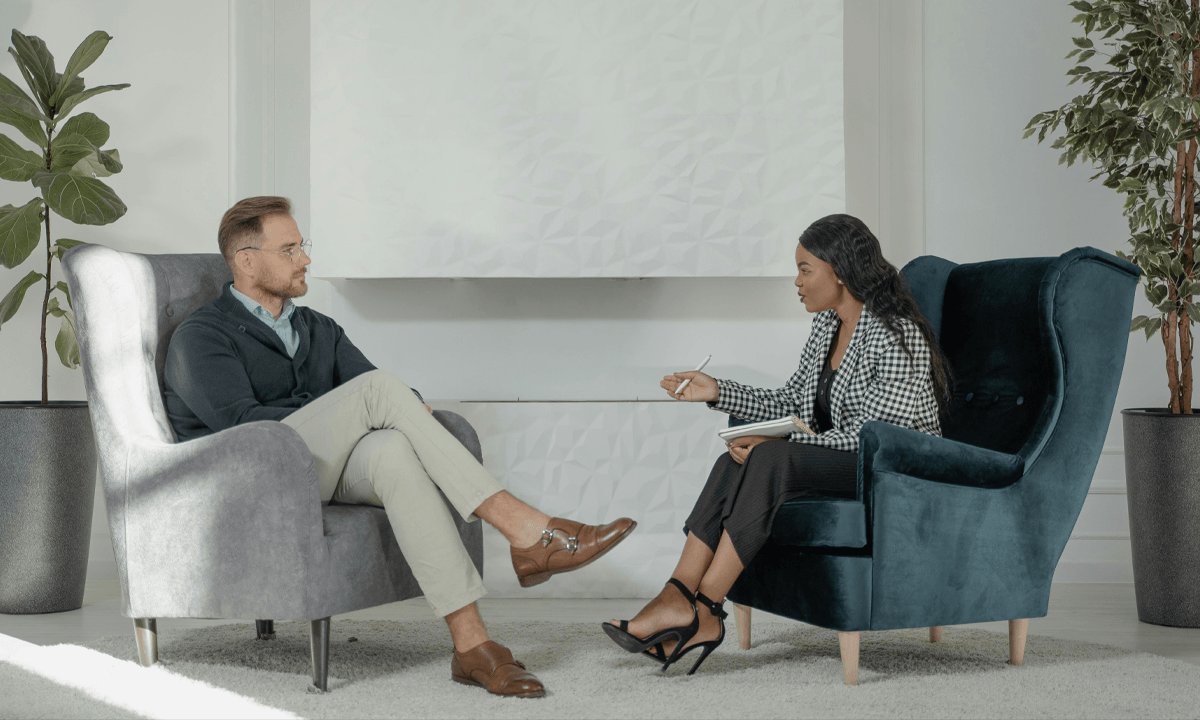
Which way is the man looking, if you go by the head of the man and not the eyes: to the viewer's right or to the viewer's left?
to the viewer's right

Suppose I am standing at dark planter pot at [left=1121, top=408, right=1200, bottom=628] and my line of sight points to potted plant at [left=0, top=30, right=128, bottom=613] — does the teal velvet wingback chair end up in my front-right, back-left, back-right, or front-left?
front-left

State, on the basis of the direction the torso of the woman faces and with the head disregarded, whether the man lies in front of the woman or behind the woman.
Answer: in front

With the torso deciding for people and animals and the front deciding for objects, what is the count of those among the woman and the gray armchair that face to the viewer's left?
1

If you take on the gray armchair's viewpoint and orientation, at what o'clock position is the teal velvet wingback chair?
The teal velvet wingback chair is roughly at 11 o'clock from the gray armchair.

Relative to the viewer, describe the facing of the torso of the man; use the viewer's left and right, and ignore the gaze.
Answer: facing the viewer and to the right of the viewer

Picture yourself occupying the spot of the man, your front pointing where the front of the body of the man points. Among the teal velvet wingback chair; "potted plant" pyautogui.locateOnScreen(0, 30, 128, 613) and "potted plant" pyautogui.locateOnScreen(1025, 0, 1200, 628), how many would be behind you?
1

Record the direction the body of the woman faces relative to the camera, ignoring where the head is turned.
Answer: to the viewer's left

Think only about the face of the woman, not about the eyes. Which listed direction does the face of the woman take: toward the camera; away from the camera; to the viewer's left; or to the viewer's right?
to the viewer's left

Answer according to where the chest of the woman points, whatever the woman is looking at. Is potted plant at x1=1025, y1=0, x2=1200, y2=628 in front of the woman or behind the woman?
behind

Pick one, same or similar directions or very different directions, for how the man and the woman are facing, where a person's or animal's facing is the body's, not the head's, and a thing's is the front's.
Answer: very different directions

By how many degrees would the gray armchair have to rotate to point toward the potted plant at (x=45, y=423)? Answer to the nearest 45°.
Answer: approximately 180°

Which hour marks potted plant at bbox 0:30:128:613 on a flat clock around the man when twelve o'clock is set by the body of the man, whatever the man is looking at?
The potted plant is roughly at 6 o'clock from the man.

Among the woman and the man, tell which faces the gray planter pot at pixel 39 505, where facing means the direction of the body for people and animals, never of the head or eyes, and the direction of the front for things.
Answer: the woman

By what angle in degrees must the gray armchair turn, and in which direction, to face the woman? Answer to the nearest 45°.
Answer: approximately 45° to its left

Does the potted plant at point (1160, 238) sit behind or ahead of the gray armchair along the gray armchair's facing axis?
ahead

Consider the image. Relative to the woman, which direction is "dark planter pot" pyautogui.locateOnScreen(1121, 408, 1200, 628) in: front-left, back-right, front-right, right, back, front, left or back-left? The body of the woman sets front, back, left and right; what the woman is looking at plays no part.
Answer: back-right

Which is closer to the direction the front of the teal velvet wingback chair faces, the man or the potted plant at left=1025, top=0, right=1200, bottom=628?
the man

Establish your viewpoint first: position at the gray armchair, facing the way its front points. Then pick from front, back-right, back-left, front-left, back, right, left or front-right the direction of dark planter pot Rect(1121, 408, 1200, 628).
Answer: front-left

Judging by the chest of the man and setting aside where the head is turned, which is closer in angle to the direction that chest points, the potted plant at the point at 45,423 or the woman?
the woman

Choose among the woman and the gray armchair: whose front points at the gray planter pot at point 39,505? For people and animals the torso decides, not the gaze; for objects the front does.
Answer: the woman

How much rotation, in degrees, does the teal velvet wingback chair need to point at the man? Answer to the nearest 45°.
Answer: approximately 45° to its right
